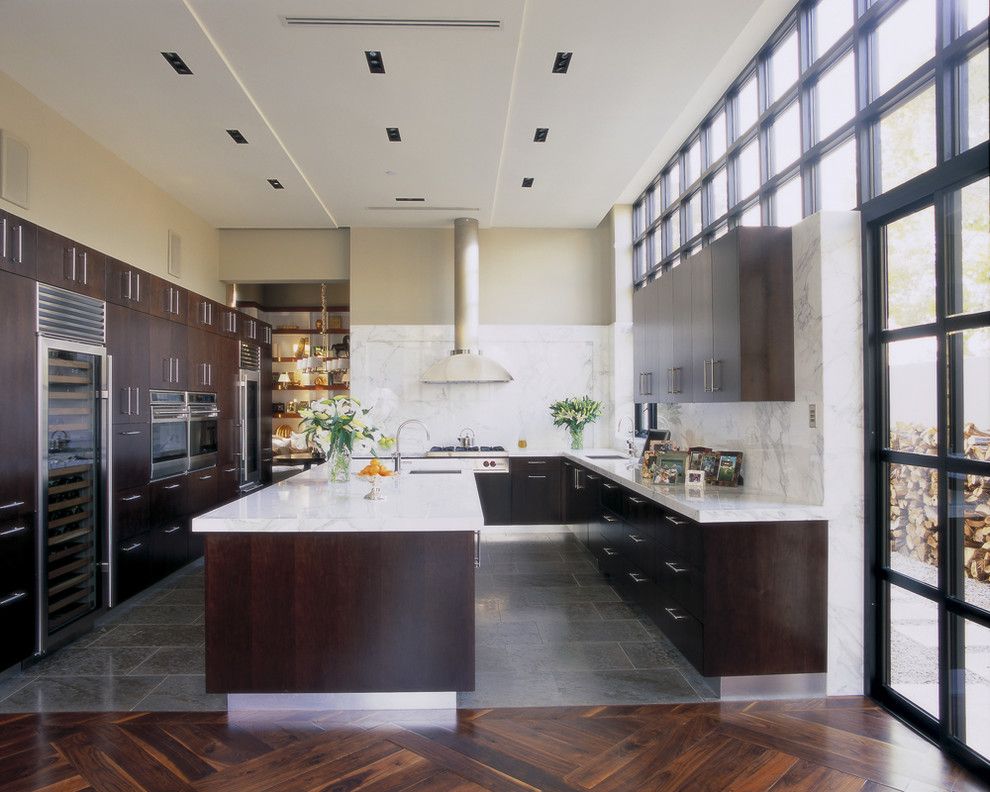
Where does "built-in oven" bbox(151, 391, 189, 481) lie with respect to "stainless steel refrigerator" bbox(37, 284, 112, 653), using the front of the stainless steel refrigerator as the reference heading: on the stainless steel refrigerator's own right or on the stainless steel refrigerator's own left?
on the stainless steel refrigerator's own left

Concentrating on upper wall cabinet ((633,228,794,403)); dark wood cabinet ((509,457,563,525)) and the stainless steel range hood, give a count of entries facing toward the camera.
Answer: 2

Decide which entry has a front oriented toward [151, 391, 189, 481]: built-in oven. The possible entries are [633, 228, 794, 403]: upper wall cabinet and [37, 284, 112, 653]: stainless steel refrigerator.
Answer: the upper wall cabinet

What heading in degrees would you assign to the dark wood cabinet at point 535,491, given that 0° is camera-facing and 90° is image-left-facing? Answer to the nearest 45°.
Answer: approximately 0°

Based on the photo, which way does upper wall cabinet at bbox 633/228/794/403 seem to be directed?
to the viewer's left

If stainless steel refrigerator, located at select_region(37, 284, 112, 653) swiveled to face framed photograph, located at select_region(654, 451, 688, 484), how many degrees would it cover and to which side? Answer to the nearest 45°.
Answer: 0° — it already faces it

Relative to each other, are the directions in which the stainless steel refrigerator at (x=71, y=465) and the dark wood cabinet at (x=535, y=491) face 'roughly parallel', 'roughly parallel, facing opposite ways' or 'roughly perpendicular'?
roughly perpendicular

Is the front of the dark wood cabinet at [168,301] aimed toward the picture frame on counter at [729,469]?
yes
